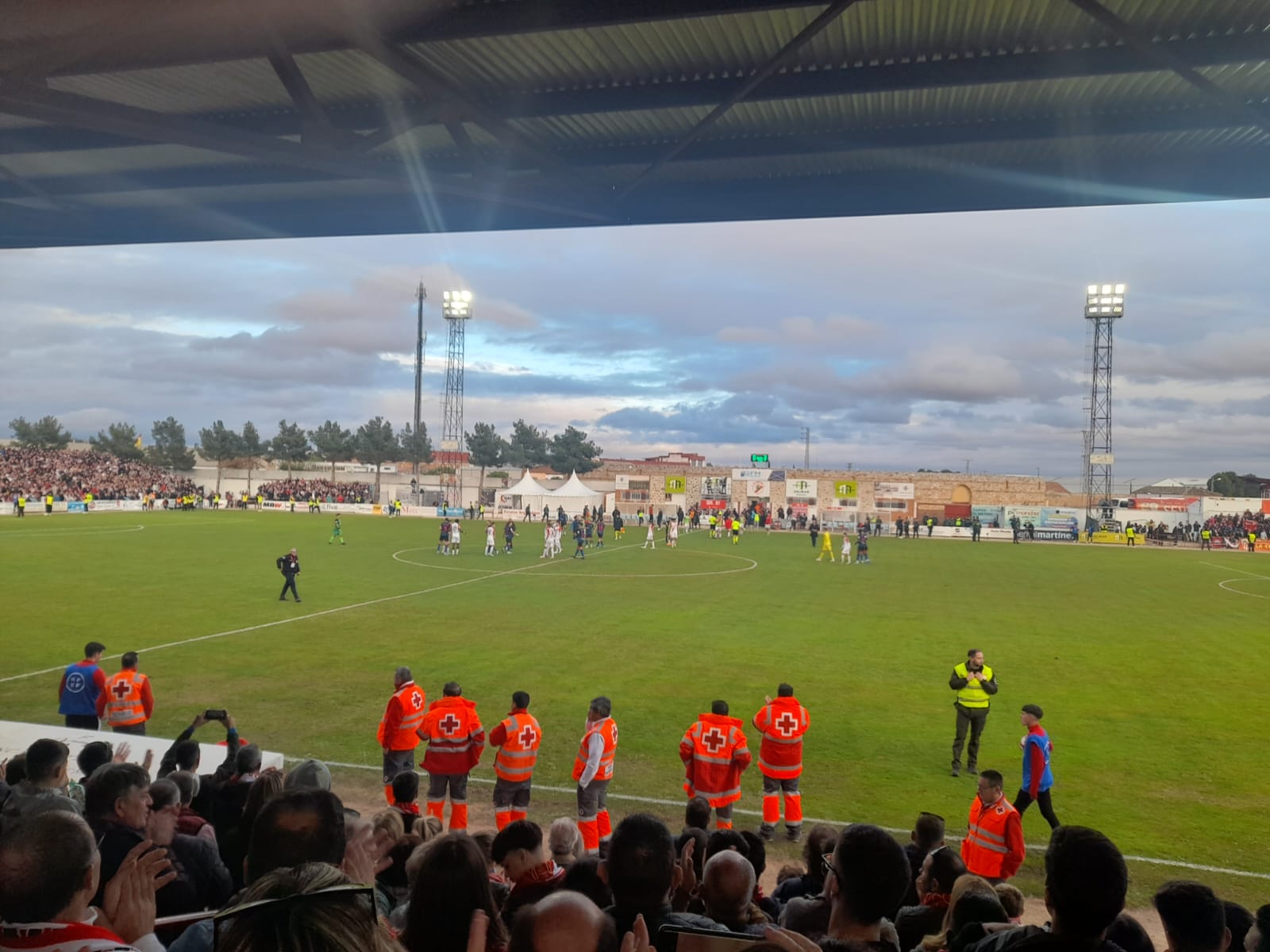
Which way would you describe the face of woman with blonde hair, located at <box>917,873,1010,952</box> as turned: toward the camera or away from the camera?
away from the camera

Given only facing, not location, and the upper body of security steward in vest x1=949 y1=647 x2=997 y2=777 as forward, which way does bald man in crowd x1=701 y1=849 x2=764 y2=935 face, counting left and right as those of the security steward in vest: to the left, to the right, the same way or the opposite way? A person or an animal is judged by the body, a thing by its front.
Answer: the opposite way

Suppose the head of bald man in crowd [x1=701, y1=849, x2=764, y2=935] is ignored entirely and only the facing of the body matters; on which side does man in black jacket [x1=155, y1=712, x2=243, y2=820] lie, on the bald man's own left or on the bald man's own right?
on the bald man's own left

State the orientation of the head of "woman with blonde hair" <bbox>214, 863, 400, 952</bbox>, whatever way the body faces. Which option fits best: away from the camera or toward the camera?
away from the camera

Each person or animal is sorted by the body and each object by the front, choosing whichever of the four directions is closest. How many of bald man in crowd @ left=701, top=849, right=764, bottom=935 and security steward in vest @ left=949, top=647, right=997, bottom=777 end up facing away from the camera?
1

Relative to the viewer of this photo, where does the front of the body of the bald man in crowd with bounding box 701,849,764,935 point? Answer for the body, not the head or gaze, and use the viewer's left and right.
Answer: facing away from the viewer

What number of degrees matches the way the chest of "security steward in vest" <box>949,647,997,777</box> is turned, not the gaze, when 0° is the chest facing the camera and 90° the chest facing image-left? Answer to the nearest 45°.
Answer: approximately 0°

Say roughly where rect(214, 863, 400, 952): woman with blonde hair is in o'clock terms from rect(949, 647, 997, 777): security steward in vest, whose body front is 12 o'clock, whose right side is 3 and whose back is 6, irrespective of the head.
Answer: The woman with blonde hair is roughly at 12 o'clock from the security steward in vest.

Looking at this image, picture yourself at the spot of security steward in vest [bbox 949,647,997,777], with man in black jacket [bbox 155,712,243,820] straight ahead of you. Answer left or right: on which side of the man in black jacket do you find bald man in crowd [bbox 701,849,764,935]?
left

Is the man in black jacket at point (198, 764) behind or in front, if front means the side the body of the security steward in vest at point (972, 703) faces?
in front
